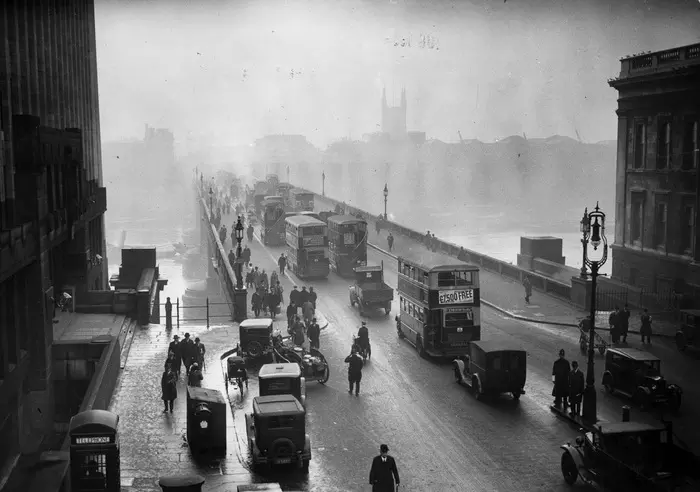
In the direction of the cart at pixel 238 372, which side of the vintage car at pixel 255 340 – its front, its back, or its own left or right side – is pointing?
back

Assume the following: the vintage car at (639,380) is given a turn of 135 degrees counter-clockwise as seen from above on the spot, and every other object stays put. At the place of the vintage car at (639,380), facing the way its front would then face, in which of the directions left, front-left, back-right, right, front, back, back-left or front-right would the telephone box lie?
back-left

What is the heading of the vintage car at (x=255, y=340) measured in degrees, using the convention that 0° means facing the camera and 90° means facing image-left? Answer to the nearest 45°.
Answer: approximately 180°

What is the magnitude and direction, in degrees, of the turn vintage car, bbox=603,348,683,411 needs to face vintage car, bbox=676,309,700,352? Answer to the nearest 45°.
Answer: approximately 135° to its left

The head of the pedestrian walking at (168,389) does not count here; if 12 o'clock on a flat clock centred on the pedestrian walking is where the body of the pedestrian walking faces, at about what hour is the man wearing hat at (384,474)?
The man wearing hat is roughly at 11 o'clock from the pedestrian walking.

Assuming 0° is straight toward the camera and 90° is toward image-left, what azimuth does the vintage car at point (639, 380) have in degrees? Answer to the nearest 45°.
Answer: approximately 315°

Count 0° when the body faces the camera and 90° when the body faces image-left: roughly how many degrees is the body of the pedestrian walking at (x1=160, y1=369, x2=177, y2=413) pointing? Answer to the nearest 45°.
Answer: approximately 0°
